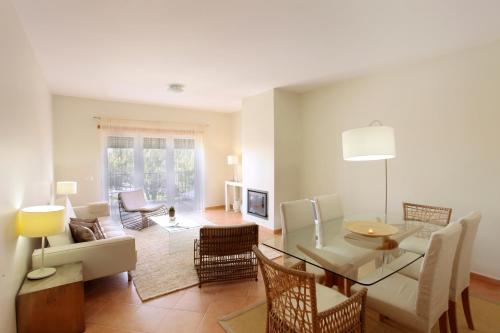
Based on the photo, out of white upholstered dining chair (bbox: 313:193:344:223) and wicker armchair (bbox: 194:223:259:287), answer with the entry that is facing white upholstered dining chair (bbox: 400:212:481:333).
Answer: white upholstered dining chair (bbox: 313:193:344:223)

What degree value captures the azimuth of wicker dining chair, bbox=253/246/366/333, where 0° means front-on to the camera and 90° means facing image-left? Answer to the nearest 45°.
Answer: approximately 225°

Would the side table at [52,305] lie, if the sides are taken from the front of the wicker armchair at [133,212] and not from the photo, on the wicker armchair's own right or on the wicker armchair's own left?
on the wicker armchair's own right

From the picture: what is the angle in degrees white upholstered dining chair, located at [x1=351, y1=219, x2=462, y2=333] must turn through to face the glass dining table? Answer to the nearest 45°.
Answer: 0° — it already faces it

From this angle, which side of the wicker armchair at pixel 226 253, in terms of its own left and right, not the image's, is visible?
back

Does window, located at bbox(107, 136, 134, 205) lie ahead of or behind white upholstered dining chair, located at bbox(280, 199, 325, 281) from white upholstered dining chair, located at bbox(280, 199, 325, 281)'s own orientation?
behind

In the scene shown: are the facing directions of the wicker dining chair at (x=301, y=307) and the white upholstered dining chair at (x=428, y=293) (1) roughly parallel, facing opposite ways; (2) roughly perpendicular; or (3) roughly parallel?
roughly perpendicular

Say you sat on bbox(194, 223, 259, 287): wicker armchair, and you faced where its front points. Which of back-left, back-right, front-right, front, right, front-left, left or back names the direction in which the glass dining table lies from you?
back-right
